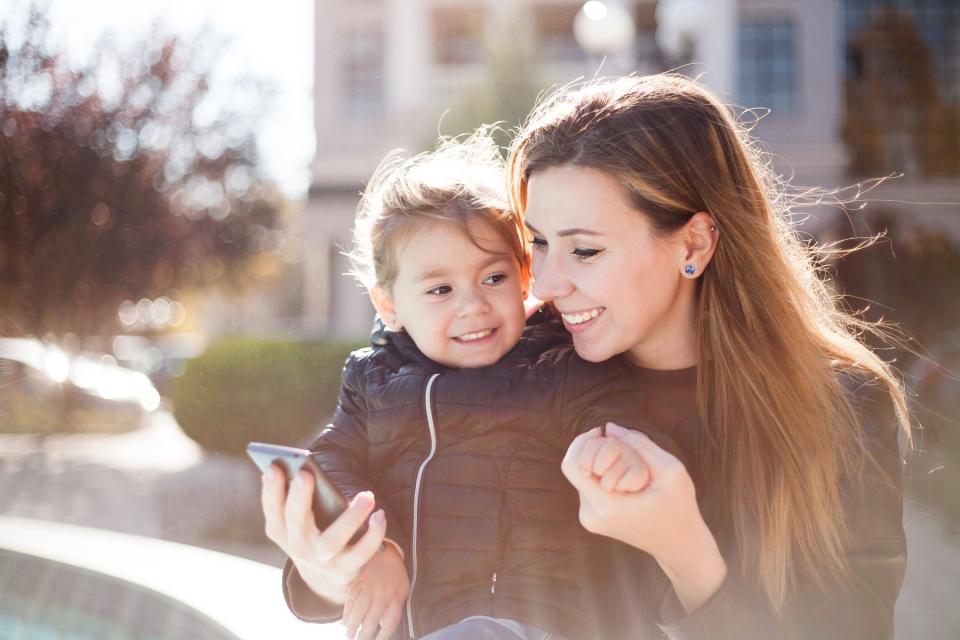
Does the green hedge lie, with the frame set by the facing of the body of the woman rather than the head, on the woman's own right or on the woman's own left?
on the woman's own right

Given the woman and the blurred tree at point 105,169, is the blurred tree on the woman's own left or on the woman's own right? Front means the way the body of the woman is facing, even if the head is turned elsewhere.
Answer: on the woman's own right

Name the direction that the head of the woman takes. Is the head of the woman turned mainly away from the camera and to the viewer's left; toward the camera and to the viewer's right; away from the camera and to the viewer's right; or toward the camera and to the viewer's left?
toward the camera and to the viewer's left

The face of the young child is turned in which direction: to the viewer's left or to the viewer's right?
to the viewer's right

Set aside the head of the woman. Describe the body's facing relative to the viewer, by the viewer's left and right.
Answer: facing the viewer and to the left of the viewer

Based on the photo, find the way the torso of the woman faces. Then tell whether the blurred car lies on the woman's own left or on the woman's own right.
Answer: on the woman's own right
